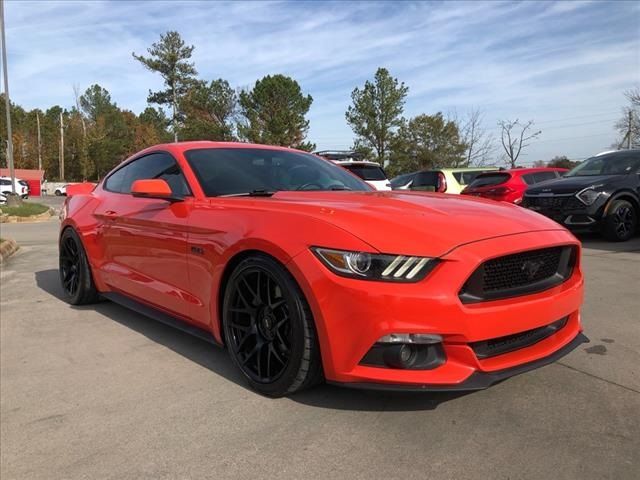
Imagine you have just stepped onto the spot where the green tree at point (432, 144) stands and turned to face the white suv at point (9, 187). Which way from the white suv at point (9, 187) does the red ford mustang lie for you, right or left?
left

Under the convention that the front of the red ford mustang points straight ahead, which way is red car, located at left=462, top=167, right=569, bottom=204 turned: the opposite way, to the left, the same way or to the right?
to the left

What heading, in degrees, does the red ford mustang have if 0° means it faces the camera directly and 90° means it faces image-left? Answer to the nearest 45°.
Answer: approximately 315°

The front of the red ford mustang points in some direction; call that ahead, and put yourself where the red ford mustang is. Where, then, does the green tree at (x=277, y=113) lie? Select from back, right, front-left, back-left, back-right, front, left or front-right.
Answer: back-left

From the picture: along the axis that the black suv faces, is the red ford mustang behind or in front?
in front

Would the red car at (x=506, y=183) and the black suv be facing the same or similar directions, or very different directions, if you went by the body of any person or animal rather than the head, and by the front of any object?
very different directions

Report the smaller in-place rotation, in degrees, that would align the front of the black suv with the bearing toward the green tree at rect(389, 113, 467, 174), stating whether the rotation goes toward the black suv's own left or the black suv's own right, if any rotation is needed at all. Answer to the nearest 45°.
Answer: approximately 135° to the black suv's own right

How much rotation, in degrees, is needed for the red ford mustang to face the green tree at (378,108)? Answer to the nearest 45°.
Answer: approximately 135° to its left

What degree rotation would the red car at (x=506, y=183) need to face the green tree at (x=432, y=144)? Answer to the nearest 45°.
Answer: approximately 45° to its left

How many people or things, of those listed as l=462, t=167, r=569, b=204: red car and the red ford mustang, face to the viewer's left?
0

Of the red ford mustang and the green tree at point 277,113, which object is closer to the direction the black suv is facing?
the red ford mustang
